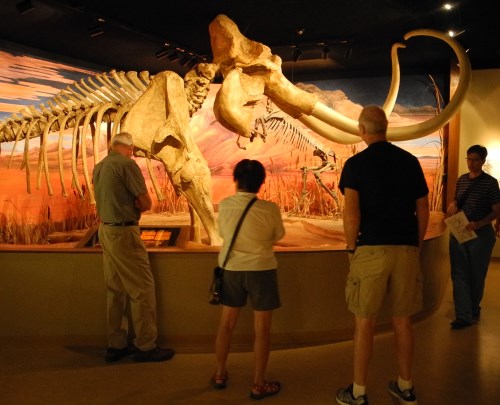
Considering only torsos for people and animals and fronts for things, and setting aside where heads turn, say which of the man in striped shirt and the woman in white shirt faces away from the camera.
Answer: the woman in white shirt

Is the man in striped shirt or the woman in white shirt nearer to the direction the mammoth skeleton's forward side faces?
the man in striped shirt

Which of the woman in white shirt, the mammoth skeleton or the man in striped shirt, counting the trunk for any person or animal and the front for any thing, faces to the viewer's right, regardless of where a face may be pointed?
the mammoth skeleton

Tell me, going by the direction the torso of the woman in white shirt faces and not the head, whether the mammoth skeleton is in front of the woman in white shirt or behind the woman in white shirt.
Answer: in front

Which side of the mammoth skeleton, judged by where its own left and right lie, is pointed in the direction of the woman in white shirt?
right

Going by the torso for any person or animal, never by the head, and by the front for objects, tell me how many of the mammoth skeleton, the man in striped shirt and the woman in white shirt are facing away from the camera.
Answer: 1

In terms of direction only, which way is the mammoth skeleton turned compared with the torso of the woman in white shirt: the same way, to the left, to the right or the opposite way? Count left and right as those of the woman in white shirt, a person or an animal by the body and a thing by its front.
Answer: to the right

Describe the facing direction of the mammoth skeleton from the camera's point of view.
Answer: facing to the right of the viewer

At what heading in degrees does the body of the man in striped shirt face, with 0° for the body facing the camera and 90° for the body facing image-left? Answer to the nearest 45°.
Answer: approximately 45°

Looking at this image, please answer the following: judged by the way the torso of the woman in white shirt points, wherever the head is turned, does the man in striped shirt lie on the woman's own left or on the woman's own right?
on the woman's own right

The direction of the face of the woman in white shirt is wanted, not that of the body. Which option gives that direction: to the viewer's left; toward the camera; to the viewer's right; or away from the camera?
away from the camera

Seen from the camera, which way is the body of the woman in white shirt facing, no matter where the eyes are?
away from the camera
